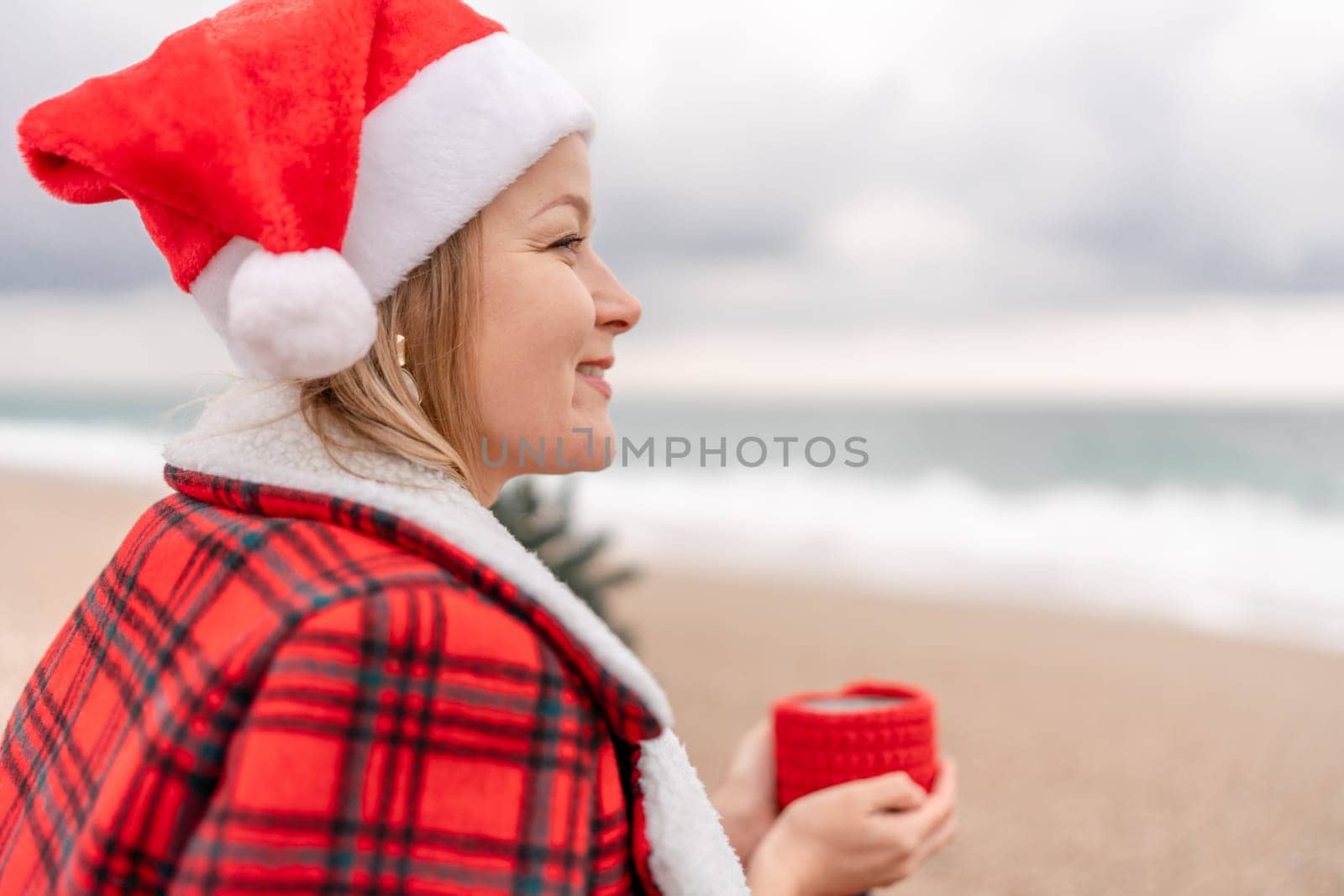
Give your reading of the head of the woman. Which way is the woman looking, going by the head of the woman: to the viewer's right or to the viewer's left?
to the viewer's right

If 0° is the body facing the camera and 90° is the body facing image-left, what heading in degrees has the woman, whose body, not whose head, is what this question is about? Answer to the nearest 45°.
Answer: approximately 270°
